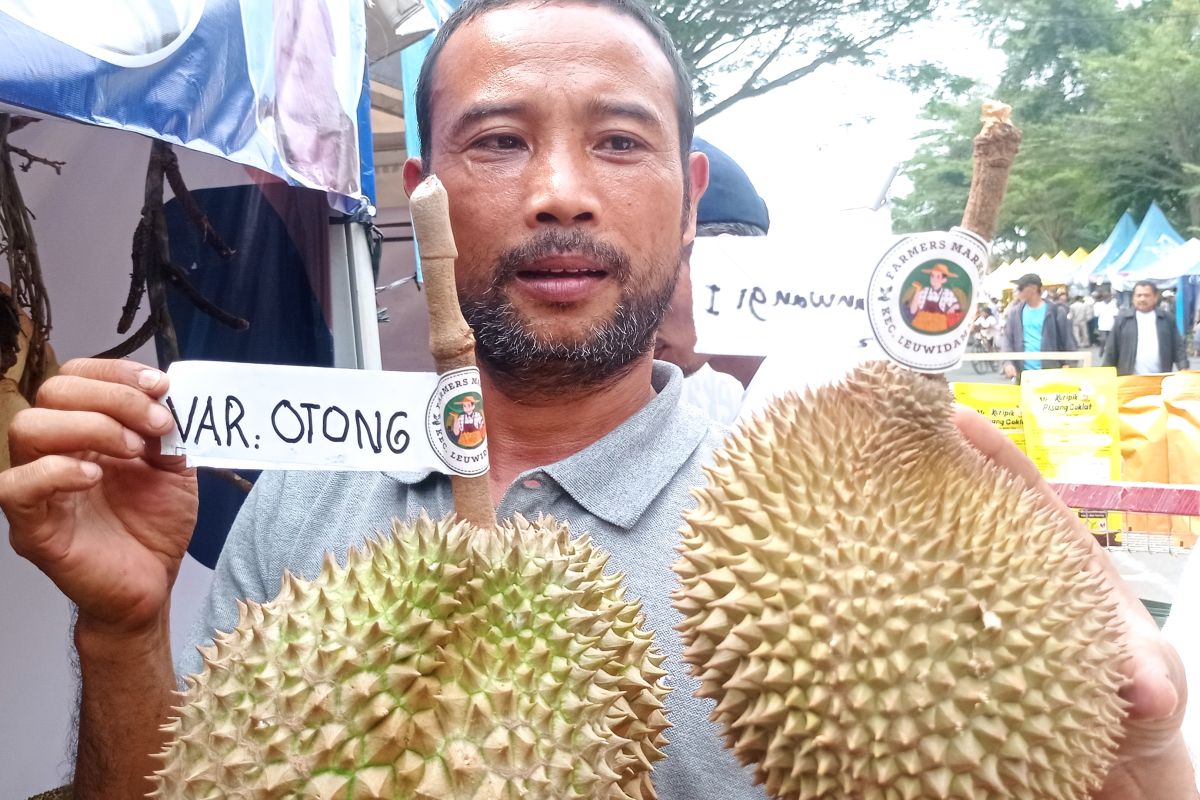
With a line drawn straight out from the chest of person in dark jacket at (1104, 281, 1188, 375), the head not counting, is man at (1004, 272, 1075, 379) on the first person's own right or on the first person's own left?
on the first person's own right

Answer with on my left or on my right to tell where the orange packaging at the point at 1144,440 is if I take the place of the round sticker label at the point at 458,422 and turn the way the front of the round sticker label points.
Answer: on my left

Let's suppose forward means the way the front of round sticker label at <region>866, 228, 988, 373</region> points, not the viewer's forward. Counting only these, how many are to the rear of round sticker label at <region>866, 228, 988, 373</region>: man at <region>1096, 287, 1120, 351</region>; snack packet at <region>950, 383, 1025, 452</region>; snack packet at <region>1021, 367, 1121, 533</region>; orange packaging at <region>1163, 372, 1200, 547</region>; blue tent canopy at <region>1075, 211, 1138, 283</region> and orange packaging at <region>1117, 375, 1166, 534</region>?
6

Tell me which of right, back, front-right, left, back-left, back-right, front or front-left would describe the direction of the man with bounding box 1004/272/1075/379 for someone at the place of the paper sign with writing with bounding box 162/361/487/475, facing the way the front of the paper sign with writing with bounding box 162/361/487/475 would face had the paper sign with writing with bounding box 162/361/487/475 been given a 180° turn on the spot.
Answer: front-right

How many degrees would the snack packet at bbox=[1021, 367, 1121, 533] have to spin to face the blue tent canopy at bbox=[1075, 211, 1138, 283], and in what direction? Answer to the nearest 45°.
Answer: approximately 180°

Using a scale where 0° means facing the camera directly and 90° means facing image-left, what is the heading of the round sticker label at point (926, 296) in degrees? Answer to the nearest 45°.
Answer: approximately 0°

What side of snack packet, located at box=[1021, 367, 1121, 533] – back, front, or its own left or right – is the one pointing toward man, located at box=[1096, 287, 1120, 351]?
back

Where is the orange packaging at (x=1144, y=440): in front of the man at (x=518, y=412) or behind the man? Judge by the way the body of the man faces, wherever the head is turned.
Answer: behind

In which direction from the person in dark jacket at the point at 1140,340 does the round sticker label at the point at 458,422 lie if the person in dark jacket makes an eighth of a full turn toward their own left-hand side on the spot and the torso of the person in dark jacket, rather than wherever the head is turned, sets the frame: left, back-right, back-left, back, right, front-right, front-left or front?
front-right
